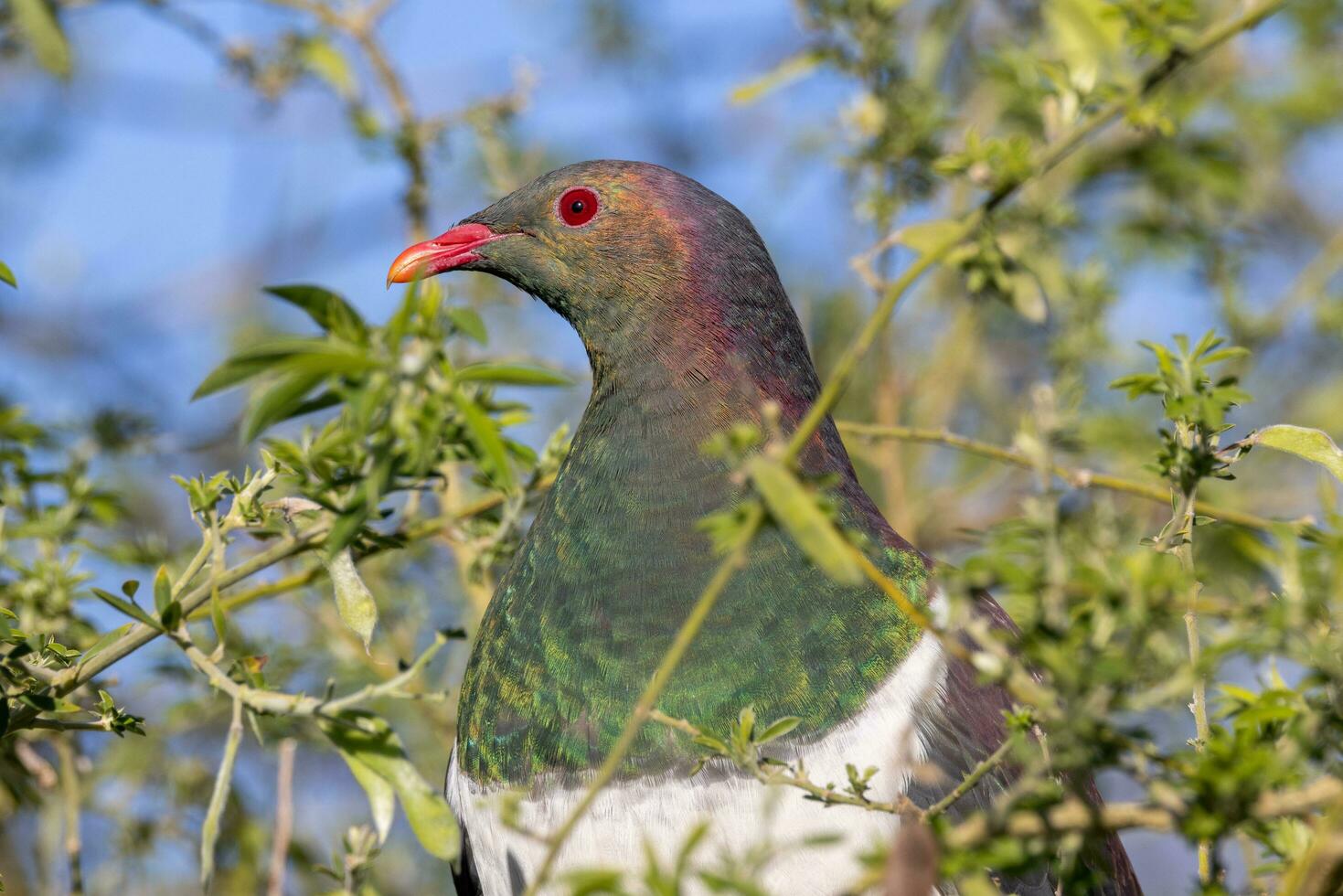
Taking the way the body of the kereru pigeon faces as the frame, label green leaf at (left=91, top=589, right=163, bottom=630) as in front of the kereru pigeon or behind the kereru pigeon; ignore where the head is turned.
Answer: in front

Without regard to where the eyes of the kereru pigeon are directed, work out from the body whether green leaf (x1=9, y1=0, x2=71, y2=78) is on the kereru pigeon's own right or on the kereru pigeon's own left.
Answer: on the kereru pigeon's own right

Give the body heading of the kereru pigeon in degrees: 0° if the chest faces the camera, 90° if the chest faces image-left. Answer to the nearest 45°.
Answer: approximately 45°

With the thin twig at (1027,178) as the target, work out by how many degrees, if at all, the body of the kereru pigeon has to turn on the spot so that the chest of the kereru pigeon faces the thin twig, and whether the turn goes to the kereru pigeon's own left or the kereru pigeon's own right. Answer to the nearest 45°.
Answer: approximately 90° to the kereru pigeon's own left

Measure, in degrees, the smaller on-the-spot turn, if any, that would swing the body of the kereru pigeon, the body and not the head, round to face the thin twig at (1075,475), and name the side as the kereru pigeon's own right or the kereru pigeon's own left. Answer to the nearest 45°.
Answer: approximately 135° to the kereru pigeon's own left

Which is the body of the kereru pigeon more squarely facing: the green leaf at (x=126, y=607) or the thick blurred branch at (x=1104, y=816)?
the green leaf

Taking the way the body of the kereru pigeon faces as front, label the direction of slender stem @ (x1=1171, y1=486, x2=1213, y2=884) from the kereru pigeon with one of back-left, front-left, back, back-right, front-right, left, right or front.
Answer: left

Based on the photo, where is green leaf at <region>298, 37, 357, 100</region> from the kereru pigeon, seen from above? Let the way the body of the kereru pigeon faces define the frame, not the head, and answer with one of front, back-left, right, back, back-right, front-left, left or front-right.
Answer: right

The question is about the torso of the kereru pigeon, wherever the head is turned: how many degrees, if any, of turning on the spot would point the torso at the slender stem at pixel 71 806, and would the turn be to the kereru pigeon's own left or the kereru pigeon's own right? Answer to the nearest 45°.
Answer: approximately 45° to the kereru pigeon's own right

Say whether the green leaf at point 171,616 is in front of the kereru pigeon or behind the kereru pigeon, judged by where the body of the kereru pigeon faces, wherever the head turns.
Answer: in front

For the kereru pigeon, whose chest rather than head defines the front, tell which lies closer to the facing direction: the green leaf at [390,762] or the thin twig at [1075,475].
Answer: the green leaf

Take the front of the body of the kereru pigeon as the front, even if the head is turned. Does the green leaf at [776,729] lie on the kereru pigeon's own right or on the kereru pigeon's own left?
on the kereru pigeon's own left
